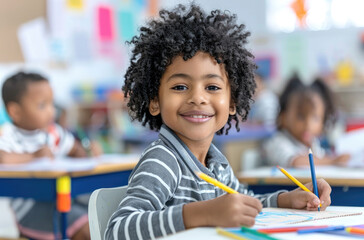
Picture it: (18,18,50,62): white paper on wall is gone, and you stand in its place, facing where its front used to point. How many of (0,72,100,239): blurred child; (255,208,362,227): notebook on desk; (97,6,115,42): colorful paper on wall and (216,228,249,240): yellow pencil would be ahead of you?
3

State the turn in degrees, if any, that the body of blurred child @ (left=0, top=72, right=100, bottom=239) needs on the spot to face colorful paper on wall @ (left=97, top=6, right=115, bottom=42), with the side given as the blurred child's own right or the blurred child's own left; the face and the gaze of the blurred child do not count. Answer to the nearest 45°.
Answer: approximately 135° to the blurred child's own left

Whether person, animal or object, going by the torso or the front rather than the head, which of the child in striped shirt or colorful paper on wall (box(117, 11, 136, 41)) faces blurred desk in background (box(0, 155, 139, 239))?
the colorful paper on wall

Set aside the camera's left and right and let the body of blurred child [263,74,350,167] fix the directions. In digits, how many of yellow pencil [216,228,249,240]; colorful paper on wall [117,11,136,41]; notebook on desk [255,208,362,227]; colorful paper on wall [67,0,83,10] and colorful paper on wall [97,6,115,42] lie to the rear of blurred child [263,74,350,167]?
3

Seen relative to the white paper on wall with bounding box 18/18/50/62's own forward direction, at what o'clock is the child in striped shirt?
The child in striped shirt is roughly at 12 o'clock from the white paper on wall.

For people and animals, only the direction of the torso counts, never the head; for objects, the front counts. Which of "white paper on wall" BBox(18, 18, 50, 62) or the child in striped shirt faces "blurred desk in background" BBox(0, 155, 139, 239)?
the white paper on wall

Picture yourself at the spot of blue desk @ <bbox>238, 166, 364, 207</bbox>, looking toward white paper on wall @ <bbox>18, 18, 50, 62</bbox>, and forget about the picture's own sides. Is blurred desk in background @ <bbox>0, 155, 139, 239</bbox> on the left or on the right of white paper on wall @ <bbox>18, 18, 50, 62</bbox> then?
left

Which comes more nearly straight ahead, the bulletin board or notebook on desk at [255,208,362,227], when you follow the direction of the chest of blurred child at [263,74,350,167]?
the notebook on desk

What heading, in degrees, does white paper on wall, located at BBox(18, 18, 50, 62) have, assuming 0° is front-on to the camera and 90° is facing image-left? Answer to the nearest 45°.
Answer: approximately 0°
